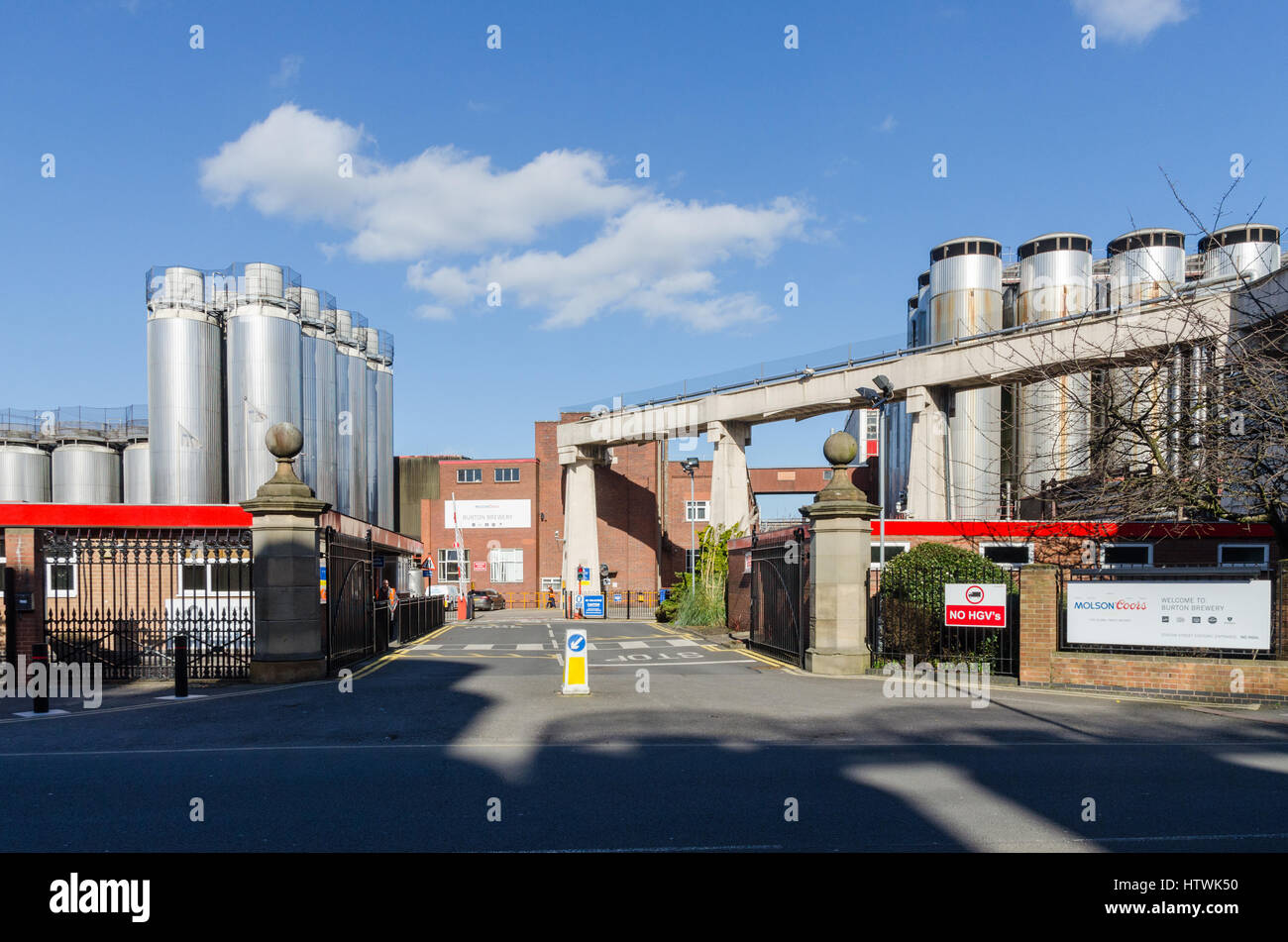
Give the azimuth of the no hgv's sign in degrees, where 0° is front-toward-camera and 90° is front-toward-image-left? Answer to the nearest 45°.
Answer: approximately 0°

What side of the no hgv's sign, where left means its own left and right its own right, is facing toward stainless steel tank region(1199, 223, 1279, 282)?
back

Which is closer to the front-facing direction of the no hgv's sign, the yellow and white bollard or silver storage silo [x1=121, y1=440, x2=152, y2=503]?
the yellow and white bollard

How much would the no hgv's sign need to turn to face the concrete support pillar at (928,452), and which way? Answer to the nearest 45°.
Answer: approximately 180°

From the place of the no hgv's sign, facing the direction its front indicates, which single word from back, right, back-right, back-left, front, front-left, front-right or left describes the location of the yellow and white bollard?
front-right

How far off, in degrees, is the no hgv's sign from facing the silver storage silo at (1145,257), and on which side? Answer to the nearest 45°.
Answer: approximately 180°

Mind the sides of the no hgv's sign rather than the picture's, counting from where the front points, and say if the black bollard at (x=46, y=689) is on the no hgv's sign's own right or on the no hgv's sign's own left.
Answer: on the no hgv's sign's own right

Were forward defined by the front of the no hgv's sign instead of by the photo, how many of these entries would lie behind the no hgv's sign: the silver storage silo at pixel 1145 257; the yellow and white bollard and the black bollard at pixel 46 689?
1

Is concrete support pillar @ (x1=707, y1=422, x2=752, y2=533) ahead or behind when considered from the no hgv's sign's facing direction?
behind

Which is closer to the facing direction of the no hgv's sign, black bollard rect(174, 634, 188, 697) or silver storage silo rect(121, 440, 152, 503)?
the black bollard
